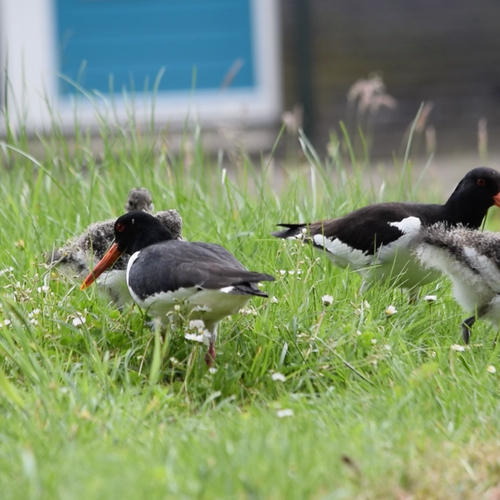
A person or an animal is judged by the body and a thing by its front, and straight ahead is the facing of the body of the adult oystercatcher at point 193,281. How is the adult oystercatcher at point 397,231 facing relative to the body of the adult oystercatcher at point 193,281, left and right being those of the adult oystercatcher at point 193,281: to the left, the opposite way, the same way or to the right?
the opposite way

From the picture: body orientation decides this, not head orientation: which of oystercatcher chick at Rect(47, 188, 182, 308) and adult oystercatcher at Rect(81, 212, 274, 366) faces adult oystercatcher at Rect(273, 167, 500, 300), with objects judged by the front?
the oystercatcher chick

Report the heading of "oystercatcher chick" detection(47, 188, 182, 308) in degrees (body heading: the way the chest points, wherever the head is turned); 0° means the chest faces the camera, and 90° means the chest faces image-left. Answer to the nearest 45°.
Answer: approximately 270°

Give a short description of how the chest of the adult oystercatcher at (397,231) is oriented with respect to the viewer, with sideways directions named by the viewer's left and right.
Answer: facing to the right of the viewer

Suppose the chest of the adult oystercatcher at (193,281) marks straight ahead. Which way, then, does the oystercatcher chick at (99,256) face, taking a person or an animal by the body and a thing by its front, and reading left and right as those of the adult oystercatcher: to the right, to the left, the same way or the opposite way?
the opposite way

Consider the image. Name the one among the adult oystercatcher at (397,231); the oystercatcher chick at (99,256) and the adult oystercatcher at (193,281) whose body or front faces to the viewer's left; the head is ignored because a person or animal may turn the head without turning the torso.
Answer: the adult oystercatcher at (193,281)

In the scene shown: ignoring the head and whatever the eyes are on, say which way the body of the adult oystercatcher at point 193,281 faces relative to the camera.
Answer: to the viewer's left

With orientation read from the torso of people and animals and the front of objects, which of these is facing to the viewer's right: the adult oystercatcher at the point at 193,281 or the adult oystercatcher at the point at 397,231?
the adult oystercatcher at the point at 397,231
